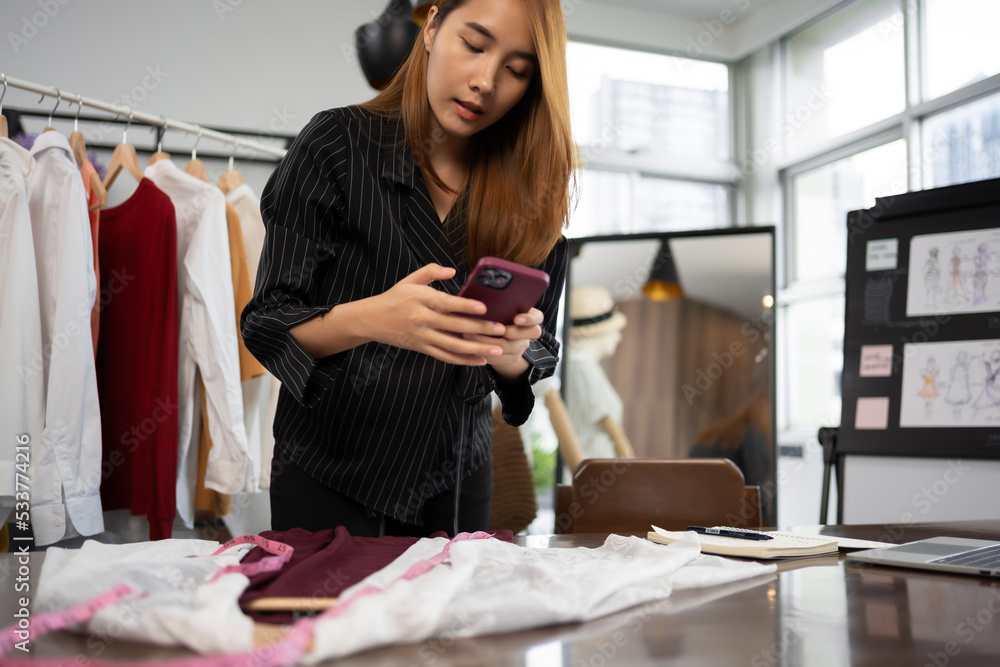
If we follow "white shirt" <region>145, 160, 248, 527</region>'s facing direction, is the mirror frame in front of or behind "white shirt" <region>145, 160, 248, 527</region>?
behind

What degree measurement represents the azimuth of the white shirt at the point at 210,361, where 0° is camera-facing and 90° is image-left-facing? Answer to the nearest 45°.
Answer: approximately 45°

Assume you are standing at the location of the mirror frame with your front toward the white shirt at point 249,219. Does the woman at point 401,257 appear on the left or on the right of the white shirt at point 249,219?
left

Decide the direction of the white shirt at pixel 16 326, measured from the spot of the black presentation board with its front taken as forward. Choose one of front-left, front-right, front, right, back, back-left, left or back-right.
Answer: front

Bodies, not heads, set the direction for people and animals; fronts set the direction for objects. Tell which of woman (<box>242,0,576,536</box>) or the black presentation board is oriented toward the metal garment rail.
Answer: the black presentation board

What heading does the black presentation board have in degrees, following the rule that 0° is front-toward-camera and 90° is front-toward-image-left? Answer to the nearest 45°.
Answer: approximately 45°

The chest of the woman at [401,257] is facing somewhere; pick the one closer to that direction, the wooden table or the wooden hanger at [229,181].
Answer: the wooden table

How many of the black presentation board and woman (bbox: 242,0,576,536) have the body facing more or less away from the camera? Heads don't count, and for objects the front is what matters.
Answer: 0

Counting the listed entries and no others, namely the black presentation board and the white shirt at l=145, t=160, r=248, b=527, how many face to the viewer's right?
0

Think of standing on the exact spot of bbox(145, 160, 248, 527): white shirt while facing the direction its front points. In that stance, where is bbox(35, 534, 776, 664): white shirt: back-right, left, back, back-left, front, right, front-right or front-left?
front-left

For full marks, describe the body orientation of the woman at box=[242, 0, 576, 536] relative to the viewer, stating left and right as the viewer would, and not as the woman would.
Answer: facing the viewer and to the right of the viewer

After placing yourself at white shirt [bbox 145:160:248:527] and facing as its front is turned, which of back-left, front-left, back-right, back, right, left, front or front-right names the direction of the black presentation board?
back-left
